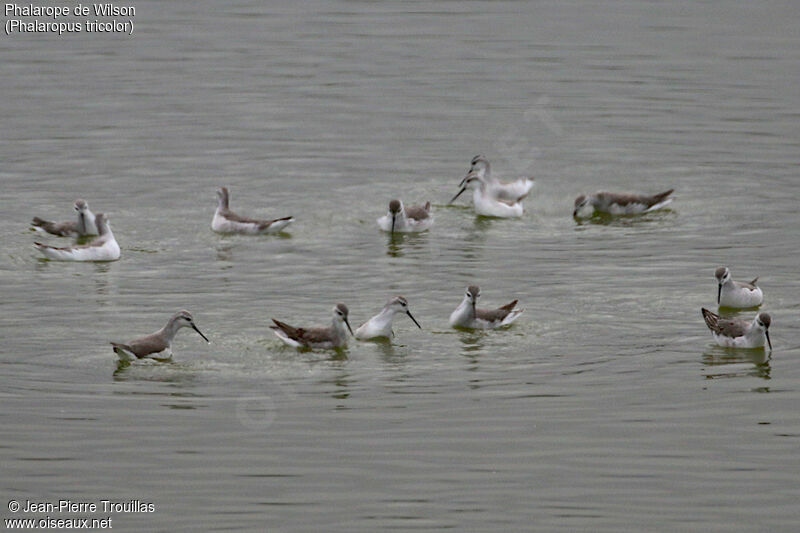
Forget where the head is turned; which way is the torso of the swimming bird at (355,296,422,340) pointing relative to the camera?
to the viewer's right

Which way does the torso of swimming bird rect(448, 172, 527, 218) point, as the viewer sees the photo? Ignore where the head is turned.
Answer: to the viewer's left

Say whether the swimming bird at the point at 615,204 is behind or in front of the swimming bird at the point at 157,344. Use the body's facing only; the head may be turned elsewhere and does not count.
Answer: in front

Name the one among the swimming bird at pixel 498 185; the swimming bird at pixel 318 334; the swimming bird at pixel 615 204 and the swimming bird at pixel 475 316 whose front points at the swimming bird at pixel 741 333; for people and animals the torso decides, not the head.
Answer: the swimming bird at pixel 318 334

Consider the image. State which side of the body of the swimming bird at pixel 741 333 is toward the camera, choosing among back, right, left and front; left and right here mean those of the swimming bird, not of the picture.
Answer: right

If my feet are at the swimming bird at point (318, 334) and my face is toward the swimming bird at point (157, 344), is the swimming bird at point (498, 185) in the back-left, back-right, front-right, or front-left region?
back-right

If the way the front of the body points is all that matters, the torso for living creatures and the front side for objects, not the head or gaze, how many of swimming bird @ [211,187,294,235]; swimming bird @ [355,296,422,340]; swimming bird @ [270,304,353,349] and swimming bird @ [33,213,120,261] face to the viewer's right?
3

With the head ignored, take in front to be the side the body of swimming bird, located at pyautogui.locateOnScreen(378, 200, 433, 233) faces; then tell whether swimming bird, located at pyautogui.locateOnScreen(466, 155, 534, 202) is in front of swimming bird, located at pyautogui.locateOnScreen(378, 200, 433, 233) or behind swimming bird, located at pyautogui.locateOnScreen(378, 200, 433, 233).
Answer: behind

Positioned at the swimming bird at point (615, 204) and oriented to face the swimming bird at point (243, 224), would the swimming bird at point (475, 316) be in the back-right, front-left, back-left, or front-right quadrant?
front-left

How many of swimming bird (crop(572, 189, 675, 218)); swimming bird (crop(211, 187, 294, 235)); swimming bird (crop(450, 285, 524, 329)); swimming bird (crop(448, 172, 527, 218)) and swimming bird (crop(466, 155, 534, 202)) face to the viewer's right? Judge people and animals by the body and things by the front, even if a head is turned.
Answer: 0

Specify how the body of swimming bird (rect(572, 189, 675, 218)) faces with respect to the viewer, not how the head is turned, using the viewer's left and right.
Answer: facing to the left of the viewer

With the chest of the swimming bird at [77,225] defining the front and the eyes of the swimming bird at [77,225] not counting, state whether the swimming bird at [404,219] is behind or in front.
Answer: in front

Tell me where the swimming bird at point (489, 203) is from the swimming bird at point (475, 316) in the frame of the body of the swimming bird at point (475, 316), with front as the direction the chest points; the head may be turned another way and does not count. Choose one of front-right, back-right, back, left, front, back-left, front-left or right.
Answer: right

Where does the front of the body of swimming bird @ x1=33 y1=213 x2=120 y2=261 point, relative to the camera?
to the viewer's right
